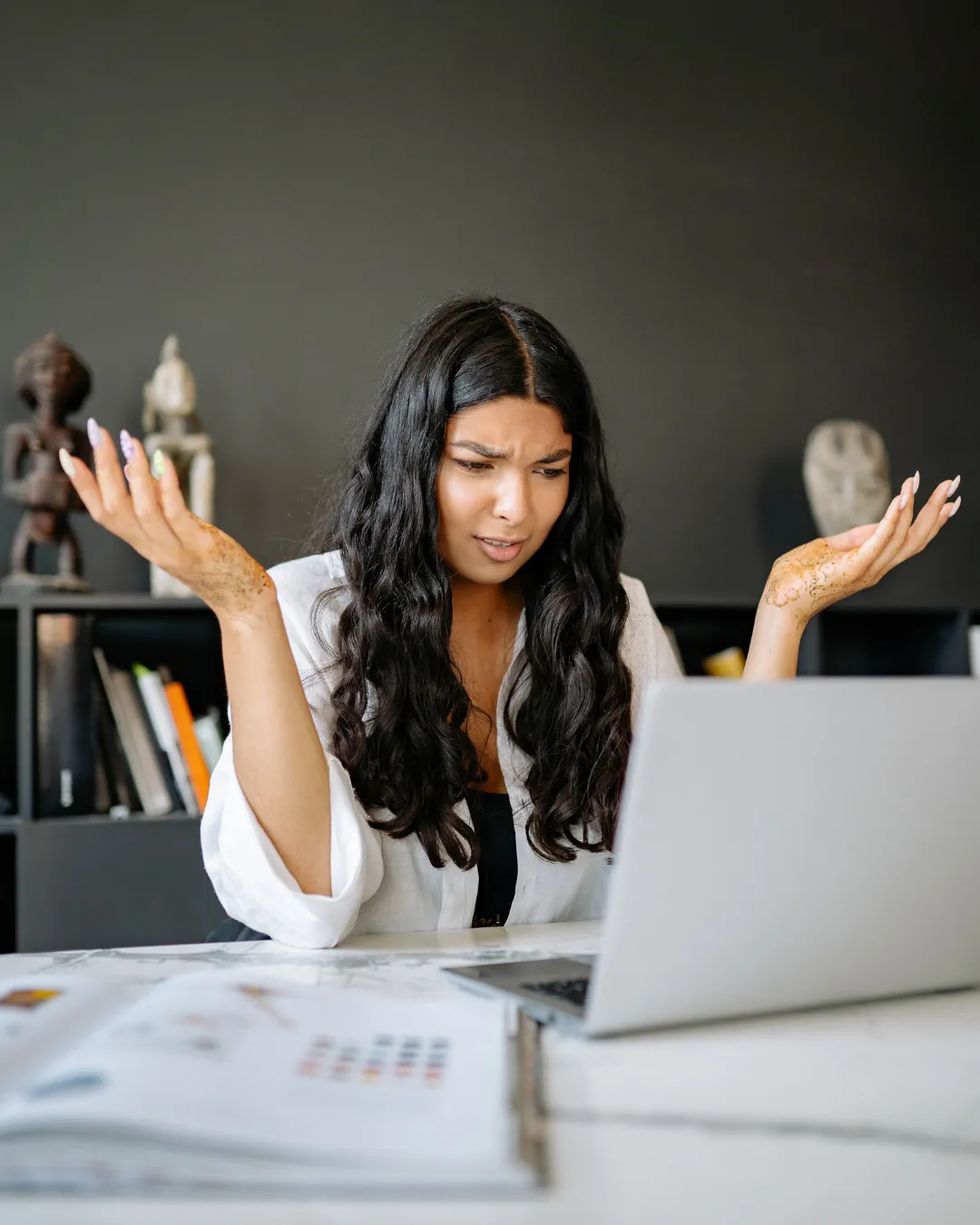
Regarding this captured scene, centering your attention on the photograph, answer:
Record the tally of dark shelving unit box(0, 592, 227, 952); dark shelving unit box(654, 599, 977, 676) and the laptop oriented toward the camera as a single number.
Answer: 2

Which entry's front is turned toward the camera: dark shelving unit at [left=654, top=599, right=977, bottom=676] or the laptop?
the dark shelving unit

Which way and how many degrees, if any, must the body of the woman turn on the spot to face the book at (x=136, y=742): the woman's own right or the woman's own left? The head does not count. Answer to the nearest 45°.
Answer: approximately 180°

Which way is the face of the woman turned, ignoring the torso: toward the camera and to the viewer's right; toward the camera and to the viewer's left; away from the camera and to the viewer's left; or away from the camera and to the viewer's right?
toward the camera and to the viewer's right

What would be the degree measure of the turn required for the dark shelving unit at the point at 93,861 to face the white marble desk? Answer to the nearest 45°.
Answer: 0° — it already faces it

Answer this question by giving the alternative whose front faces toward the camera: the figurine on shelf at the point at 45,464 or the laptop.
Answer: the figurine on shelf

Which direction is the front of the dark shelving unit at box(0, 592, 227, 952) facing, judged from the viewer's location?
facing the viewer

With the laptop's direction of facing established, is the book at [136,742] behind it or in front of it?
in front

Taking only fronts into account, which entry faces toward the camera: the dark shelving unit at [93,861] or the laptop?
the dark shelving unit

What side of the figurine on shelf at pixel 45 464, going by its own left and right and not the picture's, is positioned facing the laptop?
front

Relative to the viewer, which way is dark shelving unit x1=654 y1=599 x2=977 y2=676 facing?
toward the camera

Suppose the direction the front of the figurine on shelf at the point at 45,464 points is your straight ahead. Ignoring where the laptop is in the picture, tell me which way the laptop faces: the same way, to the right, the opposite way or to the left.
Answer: the opposite way

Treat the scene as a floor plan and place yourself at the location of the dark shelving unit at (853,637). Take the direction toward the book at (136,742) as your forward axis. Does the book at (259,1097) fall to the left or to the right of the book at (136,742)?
left

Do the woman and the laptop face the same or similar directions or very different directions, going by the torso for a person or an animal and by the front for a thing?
very different directions

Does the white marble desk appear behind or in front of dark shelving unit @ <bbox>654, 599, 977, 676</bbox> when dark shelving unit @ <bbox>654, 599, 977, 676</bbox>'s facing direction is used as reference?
in front

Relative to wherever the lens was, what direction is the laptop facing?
facing away from the viewer and to the left of the viewer
